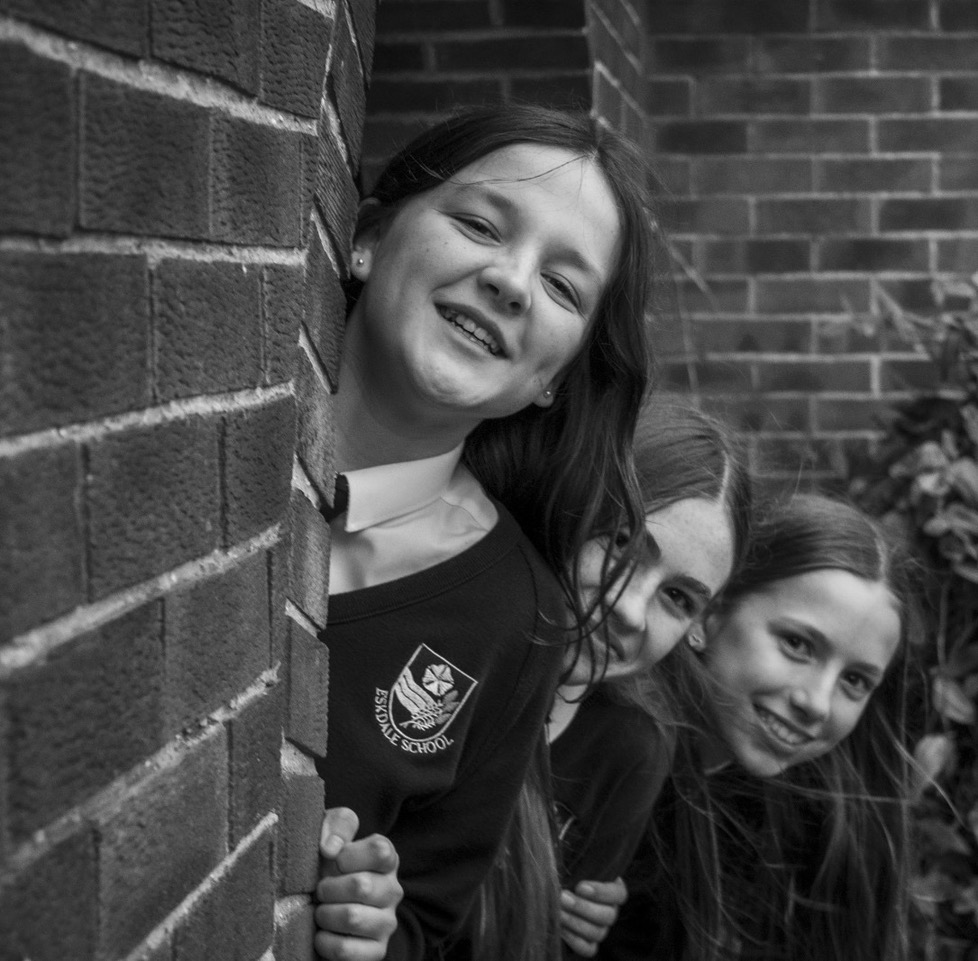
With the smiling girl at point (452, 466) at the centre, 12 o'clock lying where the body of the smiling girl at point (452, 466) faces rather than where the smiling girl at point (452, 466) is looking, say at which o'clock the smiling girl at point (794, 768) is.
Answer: the smiling girl at point (794, 768) is roughly at 7 o'clock from the smiling girl at point (452, 466).

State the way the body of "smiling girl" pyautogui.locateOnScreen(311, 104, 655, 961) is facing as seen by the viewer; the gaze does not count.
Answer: toward the camera

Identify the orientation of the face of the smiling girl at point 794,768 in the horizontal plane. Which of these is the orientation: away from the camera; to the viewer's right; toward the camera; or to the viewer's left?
toward the camera

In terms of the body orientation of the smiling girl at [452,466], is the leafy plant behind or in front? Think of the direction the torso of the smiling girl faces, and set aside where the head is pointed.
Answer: behind
